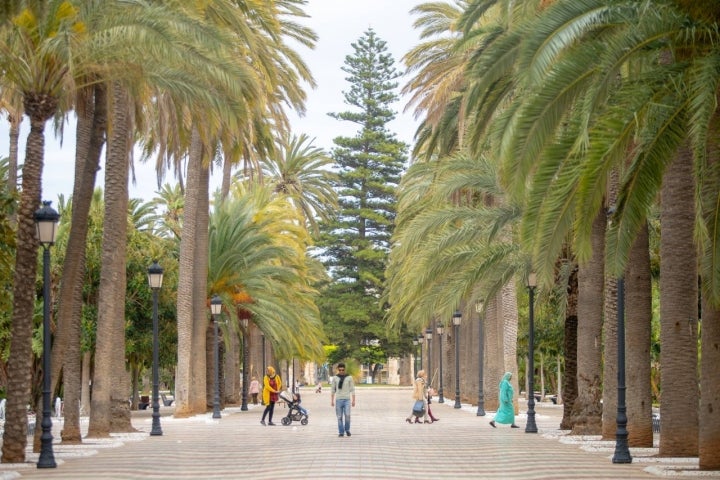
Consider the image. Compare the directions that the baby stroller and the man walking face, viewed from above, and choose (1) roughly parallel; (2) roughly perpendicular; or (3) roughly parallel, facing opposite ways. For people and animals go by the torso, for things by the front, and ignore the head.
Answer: roughly perpendicular

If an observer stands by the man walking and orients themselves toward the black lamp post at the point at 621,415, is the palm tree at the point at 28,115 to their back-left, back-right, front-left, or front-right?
front-right

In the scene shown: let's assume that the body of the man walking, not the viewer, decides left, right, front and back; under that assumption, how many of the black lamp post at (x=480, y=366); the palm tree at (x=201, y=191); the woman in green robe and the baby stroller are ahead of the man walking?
0

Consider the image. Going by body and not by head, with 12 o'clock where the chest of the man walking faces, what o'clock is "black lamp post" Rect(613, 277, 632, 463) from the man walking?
The black lamp post is roughly at 11 o'clock from the man walking.

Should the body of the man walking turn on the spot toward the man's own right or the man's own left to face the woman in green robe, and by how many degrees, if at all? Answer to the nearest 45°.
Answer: approximately 135° to the man's own left

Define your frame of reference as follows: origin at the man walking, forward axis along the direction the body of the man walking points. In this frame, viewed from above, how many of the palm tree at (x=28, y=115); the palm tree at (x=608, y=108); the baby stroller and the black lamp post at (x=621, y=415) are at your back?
1

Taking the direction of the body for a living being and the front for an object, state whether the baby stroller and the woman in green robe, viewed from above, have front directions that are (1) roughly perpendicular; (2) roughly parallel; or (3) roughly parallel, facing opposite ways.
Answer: roughly parallel

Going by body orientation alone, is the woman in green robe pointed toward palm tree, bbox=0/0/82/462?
no

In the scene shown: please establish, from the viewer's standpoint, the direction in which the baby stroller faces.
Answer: facing to the right of the viewer

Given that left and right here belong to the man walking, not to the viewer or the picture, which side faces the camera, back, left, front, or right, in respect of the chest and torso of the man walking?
front

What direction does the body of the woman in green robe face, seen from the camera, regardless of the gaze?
to the viewer's right

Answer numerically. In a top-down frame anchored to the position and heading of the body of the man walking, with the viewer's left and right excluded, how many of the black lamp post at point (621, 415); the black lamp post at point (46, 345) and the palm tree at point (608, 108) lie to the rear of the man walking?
0
